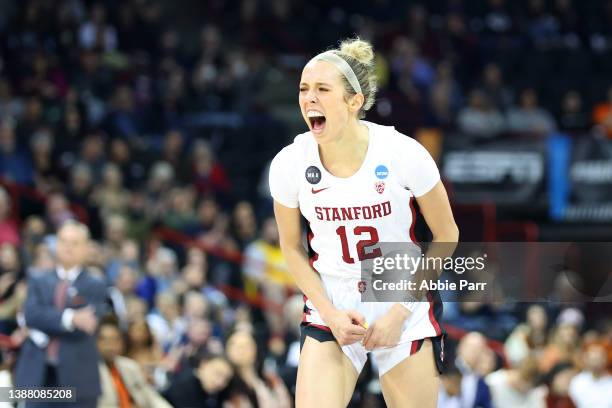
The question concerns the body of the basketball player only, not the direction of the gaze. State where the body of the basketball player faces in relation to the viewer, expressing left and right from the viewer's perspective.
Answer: facing the viewer

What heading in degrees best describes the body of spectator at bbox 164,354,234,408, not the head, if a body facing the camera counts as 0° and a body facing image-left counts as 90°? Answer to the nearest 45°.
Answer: approximately 315°

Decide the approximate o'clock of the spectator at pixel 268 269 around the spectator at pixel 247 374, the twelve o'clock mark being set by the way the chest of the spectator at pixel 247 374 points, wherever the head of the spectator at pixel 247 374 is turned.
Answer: the spectator at pixel 268 269 is roughly at 6 o'clock from the spectator at pixel 247 374.

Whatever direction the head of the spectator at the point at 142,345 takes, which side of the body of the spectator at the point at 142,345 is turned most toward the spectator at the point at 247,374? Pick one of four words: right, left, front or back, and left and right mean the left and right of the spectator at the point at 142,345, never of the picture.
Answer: left

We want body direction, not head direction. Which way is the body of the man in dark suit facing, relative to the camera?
toward the camera

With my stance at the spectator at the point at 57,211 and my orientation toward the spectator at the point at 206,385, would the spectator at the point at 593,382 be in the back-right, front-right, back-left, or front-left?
front-left

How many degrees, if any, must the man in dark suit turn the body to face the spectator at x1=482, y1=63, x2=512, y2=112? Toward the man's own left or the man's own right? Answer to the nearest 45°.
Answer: approximately 135° to the man's own left

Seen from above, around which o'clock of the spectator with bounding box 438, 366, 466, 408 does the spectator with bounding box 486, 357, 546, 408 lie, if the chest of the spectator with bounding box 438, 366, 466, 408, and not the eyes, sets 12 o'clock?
the spectator with bounding box 486, 357, 546, 408 is roughly at 8 o'clock from the spectator with bounding box 438, 366, 466, 408.

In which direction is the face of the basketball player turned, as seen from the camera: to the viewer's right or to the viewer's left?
to the viewer's left

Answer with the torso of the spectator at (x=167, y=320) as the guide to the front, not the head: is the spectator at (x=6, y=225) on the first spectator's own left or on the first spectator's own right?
on the first spectator's own right

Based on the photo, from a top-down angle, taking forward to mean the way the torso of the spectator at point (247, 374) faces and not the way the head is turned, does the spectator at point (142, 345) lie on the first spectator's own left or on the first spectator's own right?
on the first spectator's own right

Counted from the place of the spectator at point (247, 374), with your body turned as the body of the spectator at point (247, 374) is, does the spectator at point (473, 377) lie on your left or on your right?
on your left

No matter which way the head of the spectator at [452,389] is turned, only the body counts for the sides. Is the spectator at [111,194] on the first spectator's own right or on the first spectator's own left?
on the first spectator's own right
